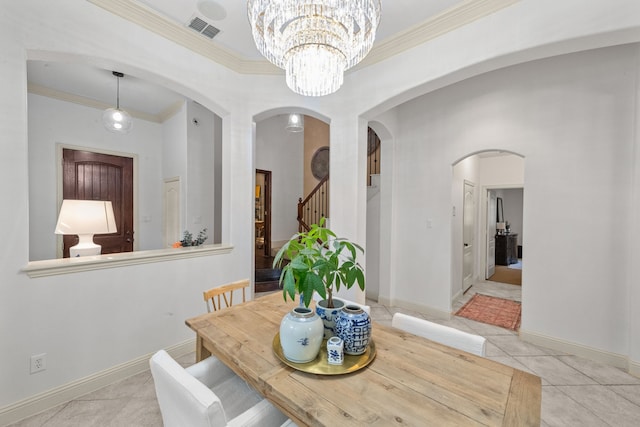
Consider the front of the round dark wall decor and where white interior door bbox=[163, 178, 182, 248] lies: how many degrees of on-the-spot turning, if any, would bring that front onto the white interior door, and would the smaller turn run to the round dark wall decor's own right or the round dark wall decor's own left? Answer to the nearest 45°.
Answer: approximately 45° to the round dark wall decor's own right

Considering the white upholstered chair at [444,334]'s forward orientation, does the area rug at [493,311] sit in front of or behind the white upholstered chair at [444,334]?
behind

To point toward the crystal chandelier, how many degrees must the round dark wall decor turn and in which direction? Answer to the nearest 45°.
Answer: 0° — it already faces it

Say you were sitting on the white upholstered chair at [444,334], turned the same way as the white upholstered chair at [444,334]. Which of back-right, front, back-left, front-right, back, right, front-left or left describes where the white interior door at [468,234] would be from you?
back-right

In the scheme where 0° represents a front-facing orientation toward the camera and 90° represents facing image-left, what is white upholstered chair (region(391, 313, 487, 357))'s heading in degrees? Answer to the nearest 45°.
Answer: approximately 45°

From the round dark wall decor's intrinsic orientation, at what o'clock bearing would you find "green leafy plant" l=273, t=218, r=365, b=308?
The green leafy plant is roughly at 12 o'clock from the round dark wall decor.
